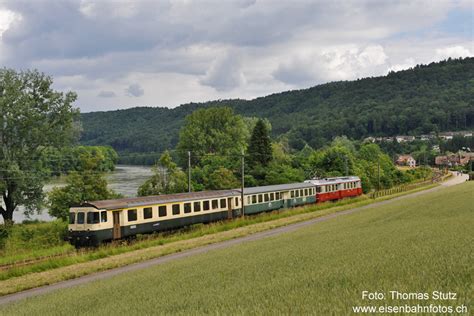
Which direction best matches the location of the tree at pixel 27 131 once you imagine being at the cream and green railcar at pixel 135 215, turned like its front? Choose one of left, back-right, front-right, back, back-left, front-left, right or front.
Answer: right

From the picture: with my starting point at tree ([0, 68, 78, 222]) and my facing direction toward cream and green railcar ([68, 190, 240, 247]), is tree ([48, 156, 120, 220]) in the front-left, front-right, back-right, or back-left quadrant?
front-left

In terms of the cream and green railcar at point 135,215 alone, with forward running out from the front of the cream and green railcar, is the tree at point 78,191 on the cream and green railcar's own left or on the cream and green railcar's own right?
on the cream and green railcar's own right

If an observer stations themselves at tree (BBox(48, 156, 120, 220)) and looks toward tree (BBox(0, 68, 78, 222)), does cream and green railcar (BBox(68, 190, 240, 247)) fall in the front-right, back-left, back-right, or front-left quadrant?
back-left

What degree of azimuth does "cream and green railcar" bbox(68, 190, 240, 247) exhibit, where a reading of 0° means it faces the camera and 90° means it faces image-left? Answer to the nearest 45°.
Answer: approximately 45°

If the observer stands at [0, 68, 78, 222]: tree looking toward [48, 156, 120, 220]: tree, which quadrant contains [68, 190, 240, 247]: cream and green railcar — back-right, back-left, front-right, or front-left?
front-right
